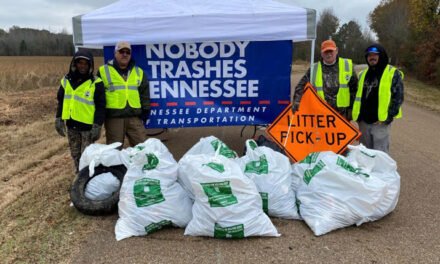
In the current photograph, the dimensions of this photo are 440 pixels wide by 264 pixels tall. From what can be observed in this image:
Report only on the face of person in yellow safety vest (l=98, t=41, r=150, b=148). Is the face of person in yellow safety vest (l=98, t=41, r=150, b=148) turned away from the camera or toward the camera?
toward the camera

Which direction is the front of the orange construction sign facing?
toward the camera

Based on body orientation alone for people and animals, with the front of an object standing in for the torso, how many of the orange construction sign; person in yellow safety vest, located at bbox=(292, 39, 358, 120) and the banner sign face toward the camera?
3

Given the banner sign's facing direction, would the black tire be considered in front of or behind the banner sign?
in front

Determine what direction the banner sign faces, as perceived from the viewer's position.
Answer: facing the viewer

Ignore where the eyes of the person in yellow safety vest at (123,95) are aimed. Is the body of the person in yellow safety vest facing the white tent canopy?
no

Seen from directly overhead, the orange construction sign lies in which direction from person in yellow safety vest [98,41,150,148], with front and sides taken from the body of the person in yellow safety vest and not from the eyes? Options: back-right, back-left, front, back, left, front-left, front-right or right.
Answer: left

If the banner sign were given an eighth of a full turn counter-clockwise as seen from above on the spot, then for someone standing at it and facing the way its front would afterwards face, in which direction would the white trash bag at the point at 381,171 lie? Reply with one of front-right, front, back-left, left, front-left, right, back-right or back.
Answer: front

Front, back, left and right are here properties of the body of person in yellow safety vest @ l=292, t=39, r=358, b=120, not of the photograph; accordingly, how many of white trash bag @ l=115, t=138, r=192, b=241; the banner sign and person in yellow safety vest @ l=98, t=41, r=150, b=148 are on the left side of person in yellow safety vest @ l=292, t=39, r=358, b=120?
0

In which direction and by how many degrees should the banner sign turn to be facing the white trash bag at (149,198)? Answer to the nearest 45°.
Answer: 0° — it already faces it

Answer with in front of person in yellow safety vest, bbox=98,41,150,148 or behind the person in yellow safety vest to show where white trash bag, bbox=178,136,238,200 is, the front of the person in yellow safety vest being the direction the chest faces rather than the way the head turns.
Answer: in front

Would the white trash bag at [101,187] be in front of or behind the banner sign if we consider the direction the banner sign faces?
in front

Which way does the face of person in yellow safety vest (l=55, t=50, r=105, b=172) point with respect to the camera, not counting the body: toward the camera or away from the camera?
toward the camera

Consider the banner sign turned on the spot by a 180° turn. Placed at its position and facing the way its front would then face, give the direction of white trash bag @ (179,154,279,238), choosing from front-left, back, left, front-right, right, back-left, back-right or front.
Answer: back

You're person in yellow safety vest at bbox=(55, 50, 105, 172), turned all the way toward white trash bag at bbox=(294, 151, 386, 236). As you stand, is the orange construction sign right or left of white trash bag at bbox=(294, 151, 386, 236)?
left

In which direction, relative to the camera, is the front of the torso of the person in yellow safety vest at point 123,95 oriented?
toward the camera

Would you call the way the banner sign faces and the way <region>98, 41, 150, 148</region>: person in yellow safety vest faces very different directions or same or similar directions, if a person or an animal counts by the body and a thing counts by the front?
same or similar directions

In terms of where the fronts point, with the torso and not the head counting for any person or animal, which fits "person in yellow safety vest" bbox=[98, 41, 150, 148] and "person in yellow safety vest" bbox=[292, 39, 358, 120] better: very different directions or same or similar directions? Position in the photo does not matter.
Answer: same or similar directions

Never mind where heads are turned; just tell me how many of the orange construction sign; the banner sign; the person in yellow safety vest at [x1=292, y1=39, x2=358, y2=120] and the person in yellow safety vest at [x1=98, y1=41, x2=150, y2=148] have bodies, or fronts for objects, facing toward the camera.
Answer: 4

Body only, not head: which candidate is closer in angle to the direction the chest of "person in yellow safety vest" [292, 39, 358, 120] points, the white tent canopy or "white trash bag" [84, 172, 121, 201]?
the white trash bag
